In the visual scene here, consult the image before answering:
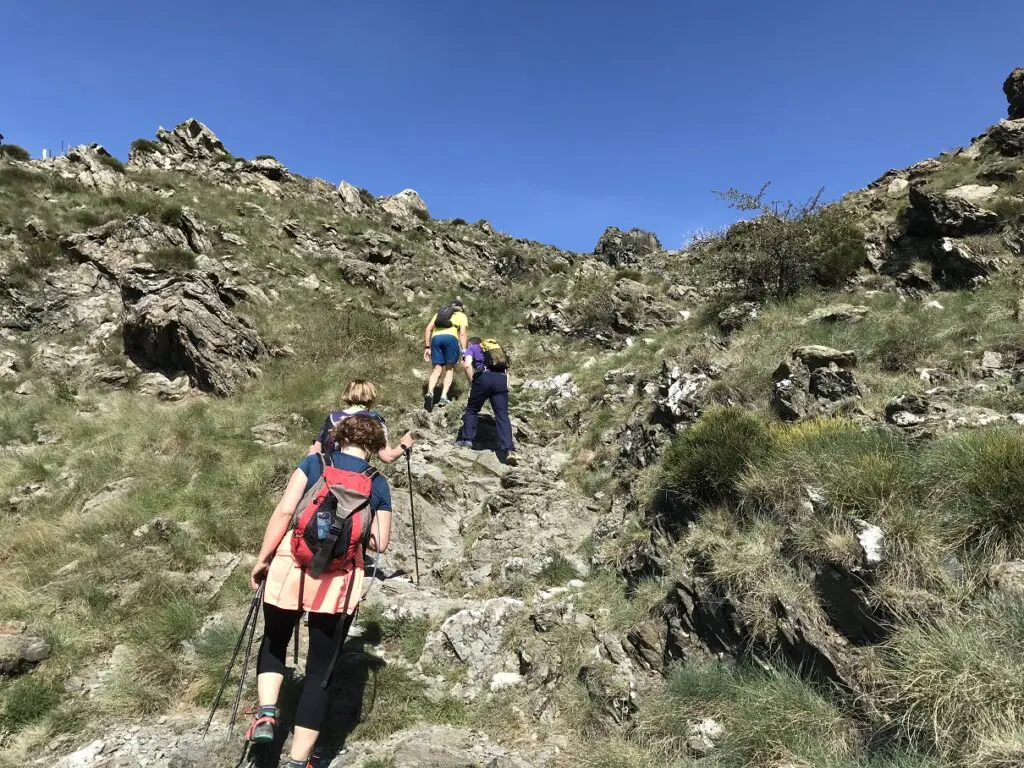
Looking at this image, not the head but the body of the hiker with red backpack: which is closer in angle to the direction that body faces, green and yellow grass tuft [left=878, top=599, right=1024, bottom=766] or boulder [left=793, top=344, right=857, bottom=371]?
the boulder

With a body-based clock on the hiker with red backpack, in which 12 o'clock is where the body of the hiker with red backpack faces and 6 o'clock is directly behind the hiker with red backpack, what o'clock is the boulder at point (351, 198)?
The boulder is roughly at 12 o'clock from the hiker with red backpack.

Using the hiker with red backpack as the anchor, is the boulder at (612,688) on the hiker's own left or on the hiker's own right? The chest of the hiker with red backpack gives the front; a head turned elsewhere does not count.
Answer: on the hiker's own right

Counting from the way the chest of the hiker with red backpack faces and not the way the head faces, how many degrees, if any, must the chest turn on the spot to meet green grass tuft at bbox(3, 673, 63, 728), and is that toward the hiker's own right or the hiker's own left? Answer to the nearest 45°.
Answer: approximately 45° to the hiker's own left

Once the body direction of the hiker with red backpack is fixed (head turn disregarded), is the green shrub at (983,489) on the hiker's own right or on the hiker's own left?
on the hiker's own right

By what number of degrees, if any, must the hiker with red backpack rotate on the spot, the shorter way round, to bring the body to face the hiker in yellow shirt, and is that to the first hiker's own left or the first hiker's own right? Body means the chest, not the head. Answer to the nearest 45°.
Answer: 0° — they already face them

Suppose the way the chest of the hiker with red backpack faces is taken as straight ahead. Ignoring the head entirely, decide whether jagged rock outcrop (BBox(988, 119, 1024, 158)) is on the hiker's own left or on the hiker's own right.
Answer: on the hiker's own right

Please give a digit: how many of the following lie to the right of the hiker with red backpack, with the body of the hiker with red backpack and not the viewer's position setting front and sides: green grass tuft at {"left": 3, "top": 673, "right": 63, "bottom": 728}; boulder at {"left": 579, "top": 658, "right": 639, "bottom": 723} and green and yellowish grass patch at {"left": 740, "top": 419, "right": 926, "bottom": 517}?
2

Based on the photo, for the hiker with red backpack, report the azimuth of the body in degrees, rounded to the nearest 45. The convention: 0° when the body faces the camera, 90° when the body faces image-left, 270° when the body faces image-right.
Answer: approximately 180°

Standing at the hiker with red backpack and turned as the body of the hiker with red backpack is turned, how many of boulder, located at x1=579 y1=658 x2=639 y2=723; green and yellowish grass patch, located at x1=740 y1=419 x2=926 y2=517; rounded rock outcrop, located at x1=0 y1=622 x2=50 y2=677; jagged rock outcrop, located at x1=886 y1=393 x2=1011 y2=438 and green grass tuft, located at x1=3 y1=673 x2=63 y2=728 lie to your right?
3

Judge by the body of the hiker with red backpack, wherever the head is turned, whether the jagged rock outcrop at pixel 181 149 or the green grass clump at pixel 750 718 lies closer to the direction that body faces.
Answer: the jagged rock outcrop

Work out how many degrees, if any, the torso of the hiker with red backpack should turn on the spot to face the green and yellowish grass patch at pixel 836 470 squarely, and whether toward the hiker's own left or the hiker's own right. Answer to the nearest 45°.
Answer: approximately 90° to the hiker's own right
